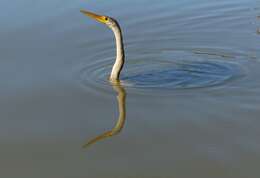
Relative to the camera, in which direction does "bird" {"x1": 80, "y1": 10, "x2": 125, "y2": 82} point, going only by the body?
to the viewer's left
